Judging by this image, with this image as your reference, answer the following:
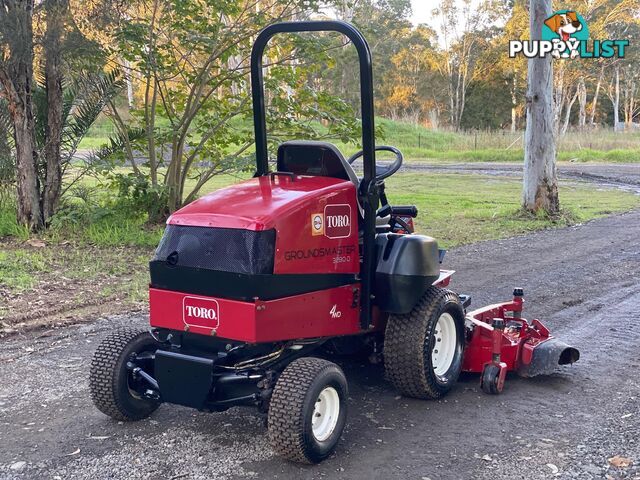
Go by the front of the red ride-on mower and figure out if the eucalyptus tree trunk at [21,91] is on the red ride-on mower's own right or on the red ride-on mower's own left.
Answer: on the red ride-on mower's own left

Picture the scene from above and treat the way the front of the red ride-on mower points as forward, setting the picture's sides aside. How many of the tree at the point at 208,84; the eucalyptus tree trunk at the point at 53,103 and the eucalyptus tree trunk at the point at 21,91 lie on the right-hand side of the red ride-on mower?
0

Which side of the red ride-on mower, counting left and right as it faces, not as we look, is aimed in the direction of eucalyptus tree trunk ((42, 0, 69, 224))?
left

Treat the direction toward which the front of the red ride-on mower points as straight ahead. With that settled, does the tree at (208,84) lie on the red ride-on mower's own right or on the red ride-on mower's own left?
on the red ride-on mower's own left

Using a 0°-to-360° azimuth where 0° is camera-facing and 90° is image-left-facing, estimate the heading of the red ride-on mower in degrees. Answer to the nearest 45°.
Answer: approximately 225°
